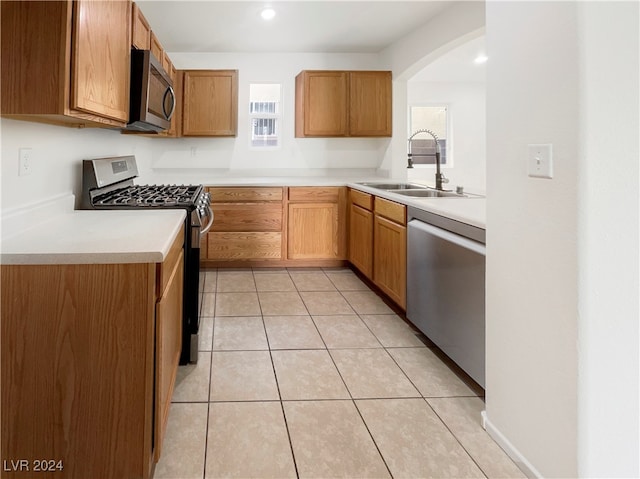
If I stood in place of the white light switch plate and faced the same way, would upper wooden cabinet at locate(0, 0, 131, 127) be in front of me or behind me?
in front

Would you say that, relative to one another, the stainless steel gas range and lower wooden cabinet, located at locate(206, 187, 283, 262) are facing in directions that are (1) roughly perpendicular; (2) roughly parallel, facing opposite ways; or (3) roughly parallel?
roughly perpendicular

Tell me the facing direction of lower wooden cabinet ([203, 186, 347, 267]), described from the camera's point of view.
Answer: facing the viewer

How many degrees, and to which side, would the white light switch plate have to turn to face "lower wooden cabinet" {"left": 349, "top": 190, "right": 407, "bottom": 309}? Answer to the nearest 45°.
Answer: approximately 90° to its right

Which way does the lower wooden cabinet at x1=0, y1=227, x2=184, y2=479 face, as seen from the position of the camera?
facing to the right of the viewer

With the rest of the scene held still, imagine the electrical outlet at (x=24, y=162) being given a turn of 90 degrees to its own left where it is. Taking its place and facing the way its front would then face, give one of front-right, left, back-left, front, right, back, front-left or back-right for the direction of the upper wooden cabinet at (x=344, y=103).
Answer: front

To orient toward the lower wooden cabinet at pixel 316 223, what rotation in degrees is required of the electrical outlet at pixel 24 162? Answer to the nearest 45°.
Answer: approximately 90° to its left

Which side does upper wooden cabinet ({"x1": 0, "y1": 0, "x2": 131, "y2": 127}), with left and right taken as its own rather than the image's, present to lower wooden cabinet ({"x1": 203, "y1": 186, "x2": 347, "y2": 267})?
left

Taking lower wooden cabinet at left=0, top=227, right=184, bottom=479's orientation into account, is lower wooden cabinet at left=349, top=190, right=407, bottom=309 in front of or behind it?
in front

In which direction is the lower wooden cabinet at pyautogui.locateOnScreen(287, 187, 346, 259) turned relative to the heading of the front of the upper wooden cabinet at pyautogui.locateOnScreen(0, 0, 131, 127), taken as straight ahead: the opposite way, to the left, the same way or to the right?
to the right

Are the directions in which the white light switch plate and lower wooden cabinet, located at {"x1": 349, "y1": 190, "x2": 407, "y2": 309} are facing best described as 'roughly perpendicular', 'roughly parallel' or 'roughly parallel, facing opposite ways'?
roughly parallel

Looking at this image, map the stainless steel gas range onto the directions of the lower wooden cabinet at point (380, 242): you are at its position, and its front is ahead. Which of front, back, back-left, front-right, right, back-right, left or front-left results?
front

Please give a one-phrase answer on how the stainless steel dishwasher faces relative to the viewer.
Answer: facing the viewer and to the left of the viewer

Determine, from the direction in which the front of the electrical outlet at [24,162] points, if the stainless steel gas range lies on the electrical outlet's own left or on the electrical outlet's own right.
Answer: on the electrical outlet's own left

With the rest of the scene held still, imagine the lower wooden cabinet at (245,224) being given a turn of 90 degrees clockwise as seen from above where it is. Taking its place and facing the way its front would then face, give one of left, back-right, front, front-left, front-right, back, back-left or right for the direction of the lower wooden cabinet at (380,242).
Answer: back-left
